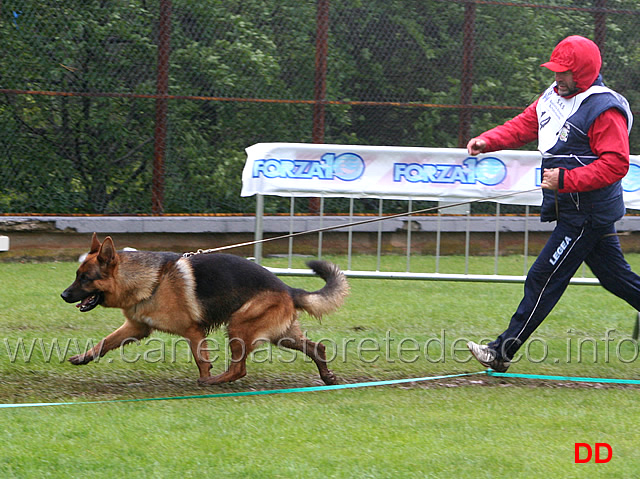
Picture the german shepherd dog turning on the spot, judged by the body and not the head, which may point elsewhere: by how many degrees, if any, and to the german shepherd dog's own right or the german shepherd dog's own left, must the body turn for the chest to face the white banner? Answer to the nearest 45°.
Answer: approximately 135° to the german shepherd dog's own right

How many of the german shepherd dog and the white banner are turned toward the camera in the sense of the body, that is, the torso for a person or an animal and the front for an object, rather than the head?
1

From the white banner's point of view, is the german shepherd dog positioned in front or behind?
in front

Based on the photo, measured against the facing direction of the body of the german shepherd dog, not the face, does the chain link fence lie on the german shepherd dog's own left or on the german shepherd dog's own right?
on the german shepherd dog's own right

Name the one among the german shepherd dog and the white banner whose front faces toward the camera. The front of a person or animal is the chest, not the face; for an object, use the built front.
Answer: the white banner

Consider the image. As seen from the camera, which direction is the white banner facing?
toward the camera

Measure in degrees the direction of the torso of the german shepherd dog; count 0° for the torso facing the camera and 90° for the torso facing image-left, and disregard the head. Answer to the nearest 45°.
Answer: approximately 90°

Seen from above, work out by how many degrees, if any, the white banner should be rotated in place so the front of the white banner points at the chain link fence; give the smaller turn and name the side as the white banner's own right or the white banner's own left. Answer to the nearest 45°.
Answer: approximately 135° to the white banner's own right

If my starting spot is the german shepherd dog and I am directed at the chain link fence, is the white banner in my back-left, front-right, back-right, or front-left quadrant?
front-right

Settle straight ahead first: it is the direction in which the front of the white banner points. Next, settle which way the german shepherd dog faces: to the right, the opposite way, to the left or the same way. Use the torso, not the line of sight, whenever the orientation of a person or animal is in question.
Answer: to the right
